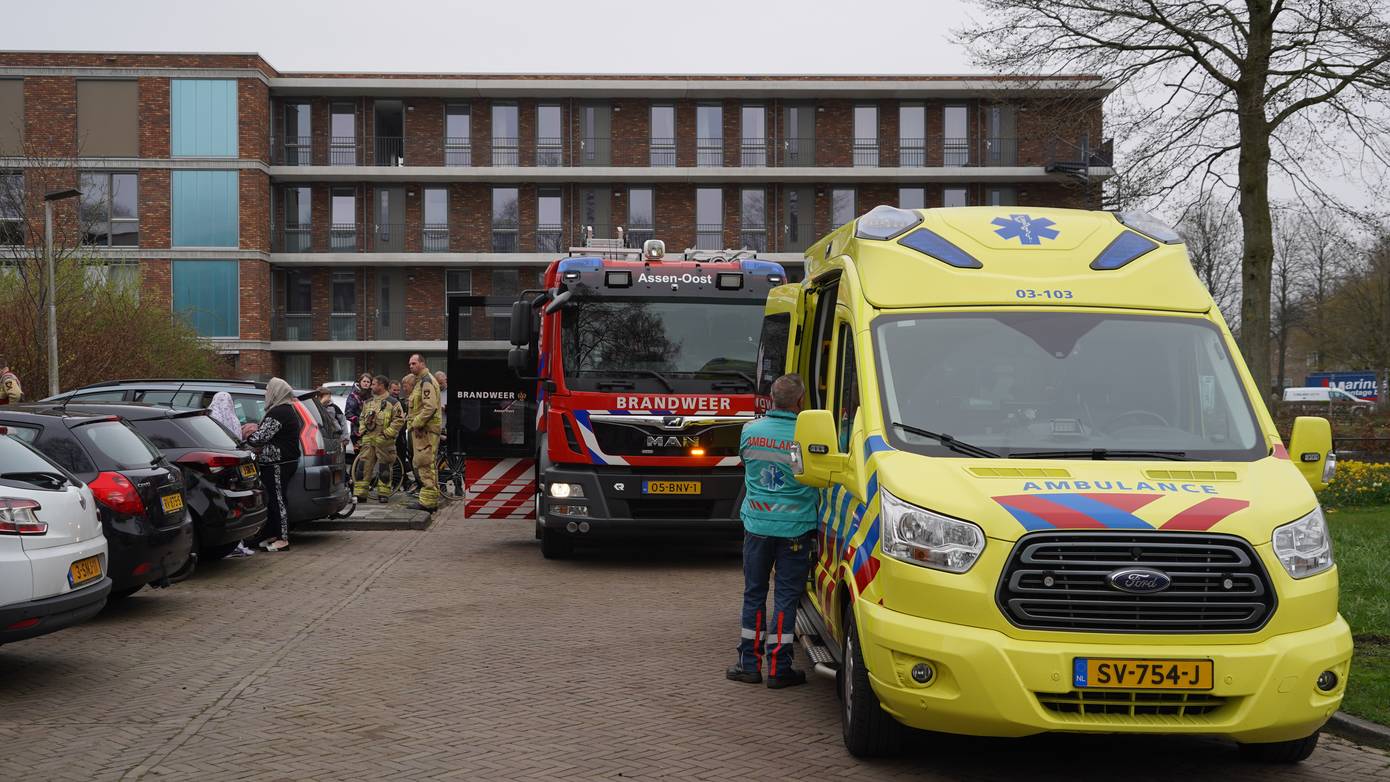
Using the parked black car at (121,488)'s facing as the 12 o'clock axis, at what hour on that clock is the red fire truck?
The red fire truck is roughly at 4 o'clock from the parked black car.

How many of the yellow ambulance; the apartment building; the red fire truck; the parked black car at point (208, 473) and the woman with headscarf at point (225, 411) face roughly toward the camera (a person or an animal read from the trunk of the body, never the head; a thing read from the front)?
3

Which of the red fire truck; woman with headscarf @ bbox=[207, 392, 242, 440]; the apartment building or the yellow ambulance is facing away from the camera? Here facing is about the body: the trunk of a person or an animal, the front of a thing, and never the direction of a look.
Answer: the woman with headscarf

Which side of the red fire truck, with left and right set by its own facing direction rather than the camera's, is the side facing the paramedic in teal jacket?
front

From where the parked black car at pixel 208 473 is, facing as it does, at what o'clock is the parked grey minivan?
The parked grey minivan is roughly at 2 o'clock from the parked black car.

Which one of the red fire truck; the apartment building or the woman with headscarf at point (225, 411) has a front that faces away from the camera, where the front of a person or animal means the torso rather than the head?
the woman with headscarf

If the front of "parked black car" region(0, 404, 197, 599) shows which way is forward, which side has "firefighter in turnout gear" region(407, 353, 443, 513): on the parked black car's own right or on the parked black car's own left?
on the parked black car's own right

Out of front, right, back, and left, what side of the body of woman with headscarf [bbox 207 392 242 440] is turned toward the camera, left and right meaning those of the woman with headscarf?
back

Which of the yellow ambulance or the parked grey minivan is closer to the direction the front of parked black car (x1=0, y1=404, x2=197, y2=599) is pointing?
the parked grey minivan

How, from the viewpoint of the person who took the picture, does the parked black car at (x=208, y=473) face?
facing away from the viewer and to the left of the viewer

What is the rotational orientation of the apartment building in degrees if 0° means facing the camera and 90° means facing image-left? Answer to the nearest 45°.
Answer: approximately 0°

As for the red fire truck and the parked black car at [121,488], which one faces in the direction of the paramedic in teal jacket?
the red fire truck

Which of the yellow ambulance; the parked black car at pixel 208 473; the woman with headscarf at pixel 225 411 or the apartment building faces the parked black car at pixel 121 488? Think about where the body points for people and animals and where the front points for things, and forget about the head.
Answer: the apartment building
